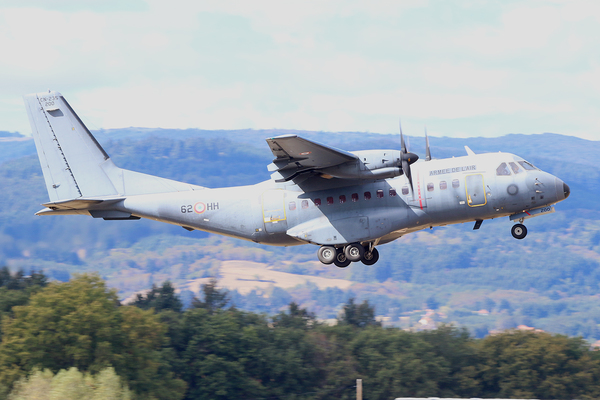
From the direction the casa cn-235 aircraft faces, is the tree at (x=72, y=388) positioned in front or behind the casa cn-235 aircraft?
behind

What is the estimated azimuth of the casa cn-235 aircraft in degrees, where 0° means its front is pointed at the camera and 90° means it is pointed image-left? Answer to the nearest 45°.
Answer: approximately 270°
